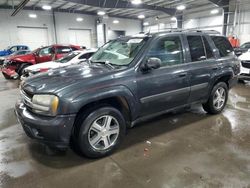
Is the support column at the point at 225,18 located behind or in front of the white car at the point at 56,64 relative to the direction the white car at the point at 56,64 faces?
behind

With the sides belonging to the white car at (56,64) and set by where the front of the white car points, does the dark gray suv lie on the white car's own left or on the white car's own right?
on the white car's own left

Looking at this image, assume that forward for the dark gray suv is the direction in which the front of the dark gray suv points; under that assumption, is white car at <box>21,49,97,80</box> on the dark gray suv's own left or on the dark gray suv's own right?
on the dark gray suv's own right

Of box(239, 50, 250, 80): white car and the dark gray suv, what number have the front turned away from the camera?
0

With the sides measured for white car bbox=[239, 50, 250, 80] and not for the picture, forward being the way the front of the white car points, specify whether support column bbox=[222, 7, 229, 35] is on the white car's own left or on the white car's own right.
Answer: on the white car's own right

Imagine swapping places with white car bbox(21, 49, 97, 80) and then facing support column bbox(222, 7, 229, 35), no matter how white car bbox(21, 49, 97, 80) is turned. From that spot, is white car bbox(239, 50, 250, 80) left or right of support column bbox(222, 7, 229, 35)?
right
